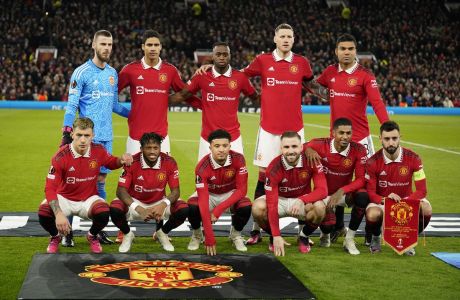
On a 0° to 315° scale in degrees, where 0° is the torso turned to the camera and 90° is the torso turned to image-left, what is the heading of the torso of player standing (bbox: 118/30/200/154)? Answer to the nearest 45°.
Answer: approximately 0°

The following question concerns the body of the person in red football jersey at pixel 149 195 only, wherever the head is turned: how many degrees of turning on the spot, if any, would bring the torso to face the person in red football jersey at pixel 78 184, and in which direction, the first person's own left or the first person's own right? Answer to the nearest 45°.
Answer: approximately 90° to the first person's own right

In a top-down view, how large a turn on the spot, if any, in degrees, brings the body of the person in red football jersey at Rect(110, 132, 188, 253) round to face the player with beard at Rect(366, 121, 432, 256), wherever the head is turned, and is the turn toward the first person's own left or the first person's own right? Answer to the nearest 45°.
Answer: approximately 90° to the first person's own left

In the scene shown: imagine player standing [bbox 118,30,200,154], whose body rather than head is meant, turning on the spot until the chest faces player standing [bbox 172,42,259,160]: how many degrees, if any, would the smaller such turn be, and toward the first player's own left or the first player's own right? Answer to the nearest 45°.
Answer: approximately 90° to the first player's own left

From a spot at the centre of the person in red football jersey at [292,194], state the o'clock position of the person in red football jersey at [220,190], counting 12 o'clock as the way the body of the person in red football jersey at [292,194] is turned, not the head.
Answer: the person in red football jersey at [220,190] is roughly at 3 o'clock from the person in red football jersey at [292,194].

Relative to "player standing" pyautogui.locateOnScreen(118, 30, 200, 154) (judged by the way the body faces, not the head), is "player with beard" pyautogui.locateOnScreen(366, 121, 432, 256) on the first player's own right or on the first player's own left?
on the first player's own left
